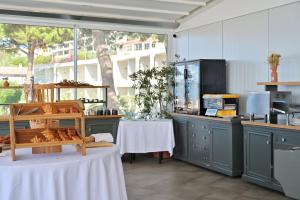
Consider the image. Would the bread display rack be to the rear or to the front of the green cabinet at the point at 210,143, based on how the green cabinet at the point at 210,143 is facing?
to the front

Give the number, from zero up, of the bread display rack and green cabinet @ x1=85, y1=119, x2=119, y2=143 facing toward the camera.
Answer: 2

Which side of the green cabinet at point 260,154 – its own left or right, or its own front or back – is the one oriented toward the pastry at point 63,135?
front

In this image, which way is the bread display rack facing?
toward the camera

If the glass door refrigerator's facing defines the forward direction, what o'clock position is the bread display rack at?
The bread display rack is roughly at 11 o'clock from the glass door refrigerator.

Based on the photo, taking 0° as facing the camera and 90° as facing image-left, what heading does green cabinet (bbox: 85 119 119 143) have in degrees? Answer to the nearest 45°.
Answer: approximately 0°

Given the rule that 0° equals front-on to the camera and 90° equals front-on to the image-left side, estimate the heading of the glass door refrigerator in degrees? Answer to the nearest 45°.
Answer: approximately 45°

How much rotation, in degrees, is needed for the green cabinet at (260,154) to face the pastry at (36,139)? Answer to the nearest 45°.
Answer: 0° — it already faces it

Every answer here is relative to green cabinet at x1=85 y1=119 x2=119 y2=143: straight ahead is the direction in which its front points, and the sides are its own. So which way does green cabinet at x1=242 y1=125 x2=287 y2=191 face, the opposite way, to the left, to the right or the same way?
to the right

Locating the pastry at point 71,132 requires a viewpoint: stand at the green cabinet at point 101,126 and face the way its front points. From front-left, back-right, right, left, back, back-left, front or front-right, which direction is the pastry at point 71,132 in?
front

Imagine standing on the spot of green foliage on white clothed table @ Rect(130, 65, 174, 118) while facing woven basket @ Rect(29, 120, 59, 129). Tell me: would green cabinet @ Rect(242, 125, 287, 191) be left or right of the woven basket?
left

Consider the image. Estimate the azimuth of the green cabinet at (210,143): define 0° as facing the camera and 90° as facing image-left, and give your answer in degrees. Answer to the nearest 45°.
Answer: approximately 45°

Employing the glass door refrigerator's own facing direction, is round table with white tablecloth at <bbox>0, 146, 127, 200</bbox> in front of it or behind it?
in front
